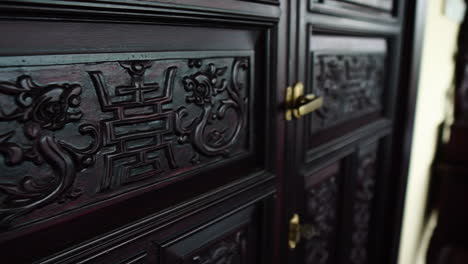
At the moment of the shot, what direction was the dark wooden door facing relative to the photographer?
facing the viewer and to the right of the viewer
